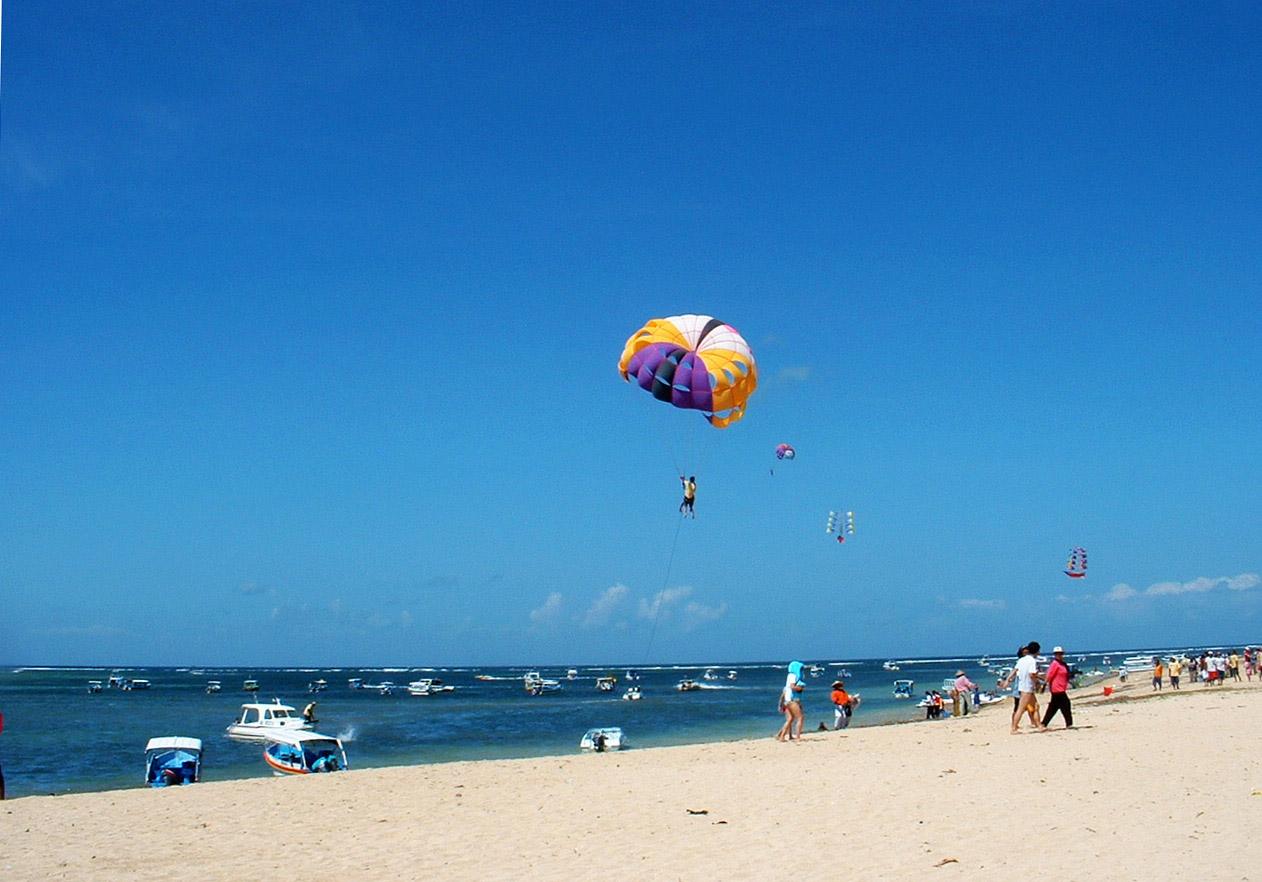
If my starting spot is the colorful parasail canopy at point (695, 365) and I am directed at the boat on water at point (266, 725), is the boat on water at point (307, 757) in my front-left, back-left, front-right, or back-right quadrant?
front-left

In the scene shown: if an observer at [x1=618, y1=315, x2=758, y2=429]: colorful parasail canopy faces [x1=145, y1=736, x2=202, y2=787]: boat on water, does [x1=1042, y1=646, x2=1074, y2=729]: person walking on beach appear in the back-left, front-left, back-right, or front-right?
front-left

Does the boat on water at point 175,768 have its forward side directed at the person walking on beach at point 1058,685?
no

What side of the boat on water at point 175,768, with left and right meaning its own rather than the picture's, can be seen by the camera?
back

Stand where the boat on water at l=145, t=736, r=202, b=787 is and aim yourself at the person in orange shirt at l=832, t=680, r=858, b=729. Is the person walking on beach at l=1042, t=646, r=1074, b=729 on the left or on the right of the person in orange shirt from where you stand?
right

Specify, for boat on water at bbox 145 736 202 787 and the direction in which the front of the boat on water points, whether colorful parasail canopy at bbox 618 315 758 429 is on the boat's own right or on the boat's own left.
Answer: on the boat's own right

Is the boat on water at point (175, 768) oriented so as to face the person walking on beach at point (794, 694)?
no

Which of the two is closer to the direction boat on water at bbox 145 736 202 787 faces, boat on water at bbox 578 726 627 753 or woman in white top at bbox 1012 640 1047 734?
the boat on water

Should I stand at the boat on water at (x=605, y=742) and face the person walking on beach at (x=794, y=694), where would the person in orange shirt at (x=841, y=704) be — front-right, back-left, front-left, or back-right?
front-left

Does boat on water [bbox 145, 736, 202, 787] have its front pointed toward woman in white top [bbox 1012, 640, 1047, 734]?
no
